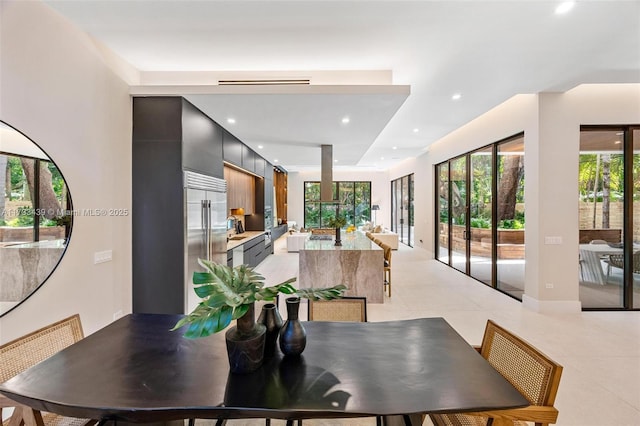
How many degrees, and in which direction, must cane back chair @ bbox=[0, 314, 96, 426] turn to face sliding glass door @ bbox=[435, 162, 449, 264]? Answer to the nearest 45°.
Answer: approximately 45° to its left

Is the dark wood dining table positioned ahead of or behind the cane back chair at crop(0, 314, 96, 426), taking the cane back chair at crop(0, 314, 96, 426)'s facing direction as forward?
ahead

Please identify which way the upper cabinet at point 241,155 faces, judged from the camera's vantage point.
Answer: facing to the right of the viewer

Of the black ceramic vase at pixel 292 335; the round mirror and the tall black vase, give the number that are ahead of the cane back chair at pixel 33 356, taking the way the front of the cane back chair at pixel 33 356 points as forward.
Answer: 2

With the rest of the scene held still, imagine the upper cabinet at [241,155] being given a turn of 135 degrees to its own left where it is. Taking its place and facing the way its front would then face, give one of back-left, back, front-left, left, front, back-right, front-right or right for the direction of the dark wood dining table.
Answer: back-left

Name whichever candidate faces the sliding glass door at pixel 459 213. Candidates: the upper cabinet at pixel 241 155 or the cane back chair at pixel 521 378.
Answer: the upper cabinet

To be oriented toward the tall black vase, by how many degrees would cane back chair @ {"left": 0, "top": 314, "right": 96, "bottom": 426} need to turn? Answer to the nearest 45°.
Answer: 0° — it already faces it
